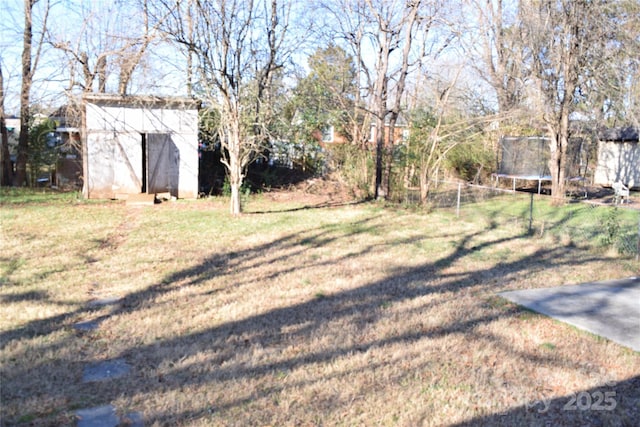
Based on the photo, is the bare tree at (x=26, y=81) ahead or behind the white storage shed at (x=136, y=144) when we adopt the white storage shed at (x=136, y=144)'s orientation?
behind

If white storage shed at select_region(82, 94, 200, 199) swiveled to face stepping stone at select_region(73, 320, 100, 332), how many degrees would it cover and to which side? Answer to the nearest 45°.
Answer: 0° — it already faces it

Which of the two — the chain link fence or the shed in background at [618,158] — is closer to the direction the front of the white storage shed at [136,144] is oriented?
the chain link fence

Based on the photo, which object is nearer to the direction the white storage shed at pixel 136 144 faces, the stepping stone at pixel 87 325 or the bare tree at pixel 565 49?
the stepping stone

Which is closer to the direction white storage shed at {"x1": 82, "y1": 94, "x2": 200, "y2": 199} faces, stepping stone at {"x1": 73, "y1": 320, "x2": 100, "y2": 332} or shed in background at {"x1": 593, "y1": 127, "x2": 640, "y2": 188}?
the stepping stone

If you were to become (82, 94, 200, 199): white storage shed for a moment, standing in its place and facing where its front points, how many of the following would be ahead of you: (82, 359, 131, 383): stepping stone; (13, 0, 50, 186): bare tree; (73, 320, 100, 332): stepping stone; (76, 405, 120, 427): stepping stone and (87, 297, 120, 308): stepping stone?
4

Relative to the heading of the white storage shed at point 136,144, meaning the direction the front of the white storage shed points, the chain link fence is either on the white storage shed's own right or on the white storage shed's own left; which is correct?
on the white storage shed's own left

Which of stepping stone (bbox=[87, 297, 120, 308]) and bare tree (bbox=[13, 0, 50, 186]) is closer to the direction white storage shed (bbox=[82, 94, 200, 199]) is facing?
the stepping stone

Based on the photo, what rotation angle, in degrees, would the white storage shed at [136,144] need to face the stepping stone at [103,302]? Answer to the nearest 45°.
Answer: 0° — it already faces it

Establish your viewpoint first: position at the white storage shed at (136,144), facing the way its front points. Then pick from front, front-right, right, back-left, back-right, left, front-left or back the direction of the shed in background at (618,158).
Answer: left

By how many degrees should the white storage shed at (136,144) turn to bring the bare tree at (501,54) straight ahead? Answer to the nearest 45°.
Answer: approximately 90° to its left

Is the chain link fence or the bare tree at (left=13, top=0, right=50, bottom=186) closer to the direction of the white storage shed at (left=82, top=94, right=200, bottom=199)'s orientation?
the chain link fence

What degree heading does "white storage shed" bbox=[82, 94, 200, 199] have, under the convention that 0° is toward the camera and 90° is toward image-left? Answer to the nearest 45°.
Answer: approximately 0°

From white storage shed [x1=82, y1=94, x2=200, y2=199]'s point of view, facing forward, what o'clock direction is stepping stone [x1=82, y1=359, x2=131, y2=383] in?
The stepping stone is roughly at 12 o'clock from the white storage shed.

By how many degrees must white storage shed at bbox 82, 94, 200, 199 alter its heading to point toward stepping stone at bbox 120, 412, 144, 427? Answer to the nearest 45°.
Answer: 0° — it already faces it

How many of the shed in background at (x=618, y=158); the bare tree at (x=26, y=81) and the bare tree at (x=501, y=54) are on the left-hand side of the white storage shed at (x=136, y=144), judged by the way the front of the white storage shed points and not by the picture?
2
